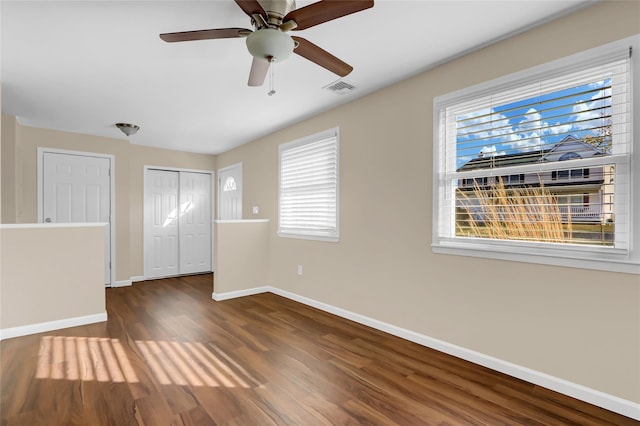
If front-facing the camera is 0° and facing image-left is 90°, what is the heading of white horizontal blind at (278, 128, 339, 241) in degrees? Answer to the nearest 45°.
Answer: approximately 45°

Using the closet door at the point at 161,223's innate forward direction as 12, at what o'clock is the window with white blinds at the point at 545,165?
The window with white blinds is roughly at 11 o'clock from the closet door.

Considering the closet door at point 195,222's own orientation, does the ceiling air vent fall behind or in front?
in front

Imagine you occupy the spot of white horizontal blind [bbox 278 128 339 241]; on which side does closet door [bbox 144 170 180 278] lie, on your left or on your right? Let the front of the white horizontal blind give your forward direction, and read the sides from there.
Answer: on your right

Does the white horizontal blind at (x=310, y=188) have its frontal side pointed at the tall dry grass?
no

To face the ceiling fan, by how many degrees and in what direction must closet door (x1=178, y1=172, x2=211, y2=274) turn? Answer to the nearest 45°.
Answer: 0° — it already faces it

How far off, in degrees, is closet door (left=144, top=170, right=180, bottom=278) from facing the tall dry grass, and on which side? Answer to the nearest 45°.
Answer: approximately 45° to its left

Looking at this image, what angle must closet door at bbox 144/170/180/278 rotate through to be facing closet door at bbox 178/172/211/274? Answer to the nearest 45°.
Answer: approximately 90° to its left

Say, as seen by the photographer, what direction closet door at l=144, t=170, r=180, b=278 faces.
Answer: facing the viewer

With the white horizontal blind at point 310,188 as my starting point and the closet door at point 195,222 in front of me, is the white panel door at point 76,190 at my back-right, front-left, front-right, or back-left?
front-left

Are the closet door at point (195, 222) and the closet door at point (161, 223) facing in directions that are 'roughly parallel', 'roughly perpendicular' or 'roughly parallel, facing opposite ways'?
roughly parallel

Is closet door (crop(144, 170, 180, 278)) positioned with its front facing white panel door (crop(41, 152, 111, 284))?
no

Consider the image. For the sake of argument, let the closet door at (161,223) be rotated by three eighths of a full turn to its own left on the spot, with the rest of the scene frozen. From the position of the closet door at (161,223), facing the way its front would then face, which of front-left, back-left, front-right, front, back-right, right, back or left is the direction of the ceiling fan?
back-right

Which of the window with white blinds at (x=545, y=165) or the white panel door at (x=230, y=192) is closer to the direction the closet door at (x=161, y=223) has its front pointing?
the window with white blinds

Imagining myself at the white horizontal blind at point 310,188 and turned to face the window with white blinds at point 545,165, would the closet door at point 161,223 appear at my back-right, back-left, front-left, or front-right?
back-right
